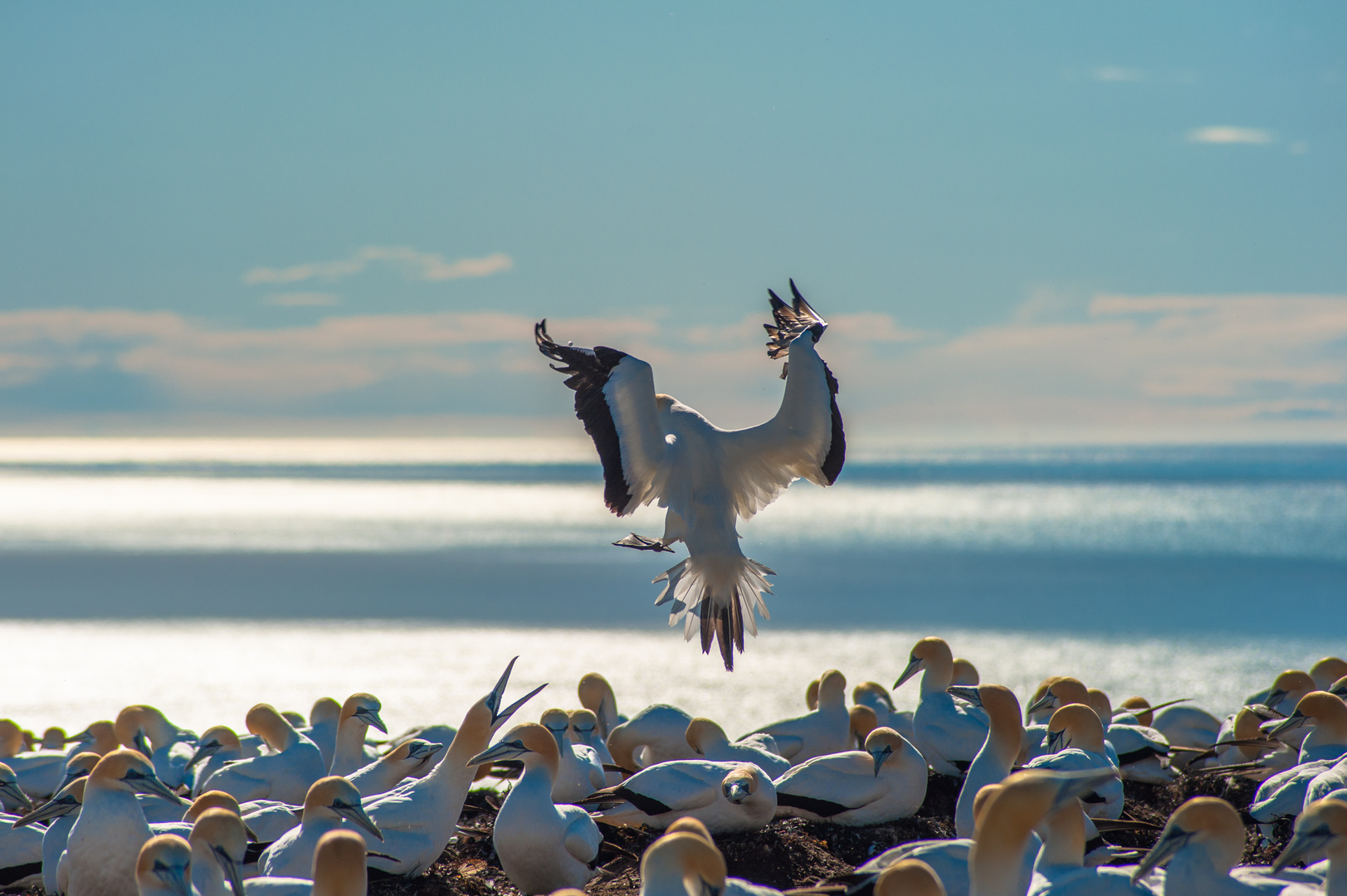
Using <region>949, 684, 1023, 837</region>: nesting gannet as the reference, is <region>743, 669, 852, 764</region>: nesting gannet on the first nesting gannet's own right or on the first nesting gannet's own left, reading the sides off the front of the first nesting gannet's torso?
on the first nesting gannet's own right

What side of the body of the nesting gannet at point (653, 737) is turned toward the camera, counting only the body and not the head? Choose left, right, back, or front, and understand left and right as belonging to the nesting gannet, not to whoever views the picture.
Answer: left

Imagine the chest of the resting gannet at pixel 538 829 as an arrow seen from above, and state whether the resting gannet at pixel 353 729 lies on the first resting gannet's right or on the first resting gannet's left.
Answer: on the first resting gannet's right

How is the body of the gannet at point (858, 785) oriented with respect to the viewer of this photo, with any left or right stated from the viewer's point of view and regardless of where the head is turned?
facing to the right of the viewer

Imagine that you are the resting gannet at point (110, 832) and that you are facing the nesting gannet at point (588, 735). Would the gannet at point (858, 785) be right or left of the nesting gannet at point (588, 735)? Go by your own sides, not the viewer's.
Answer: right

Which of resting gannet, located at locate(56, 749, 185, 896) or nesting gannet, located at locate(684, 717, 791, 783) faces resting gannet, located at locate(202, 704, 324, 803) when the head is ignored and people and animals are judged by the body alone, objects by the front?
the nesting gannet

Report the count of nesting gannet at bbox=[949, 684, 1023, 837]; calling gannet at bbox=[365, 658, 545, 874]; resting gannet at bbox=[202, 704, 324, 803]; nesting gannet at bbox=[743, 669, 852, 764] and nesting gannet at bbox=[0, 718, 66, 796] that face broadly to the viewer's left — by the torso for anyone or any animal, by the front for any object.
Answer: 2

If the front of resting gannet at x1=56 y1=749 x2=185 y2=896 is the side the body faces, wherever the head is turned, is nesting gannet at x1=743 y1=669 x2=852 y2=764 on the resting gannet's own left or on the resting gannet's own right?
on the resting gannet's own left

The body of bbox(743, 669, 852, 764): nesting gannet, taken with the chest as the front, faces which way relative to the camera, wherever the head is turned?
to the viewer's right

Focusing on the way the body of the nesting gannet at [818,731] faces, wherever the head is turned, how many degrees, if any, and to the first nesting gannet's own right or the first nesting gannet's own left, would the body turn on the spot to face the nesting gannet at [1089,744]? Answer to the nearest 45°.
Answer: approximately 45° to the first nesting gannet's own right

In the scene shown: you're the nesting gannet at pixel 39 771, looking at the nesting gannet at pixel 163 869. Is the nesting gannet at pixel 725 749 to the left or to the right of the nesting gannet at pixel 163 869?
left

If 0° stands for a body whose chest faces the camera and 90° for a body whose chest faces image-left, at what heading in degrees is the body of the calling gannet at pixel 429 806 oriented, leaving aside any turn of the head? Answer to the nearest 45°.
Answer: approximately 270°
